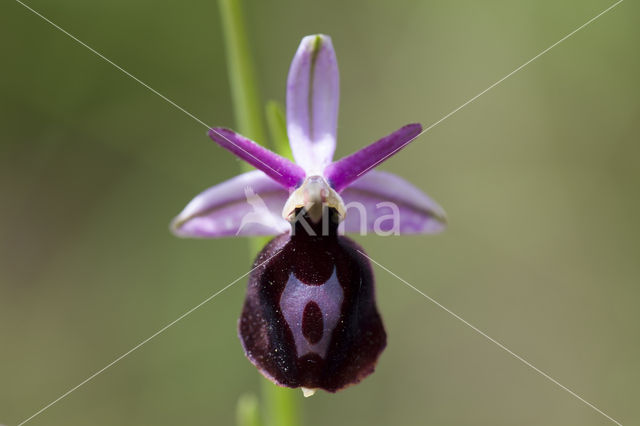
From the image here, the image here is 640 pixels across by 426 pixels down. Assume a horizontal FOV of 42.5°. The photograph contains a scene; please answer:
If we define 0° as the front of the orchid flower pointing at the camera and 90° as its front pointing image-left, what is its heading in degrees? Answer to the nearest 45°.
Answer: approximately 0°
